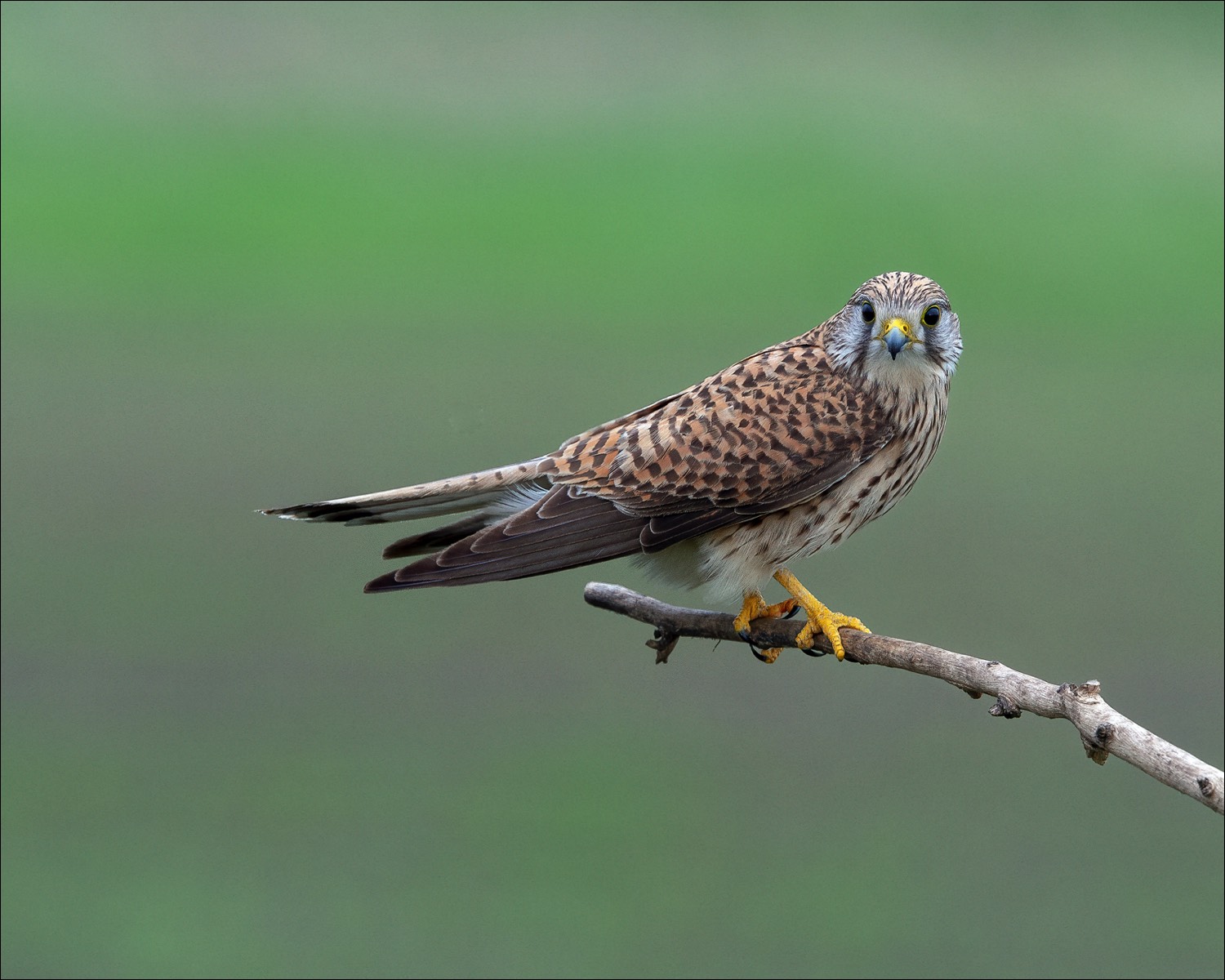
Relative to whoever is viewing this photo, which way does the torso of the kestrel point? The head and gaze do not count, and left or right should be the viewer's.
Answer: facing to the right of the viewer
